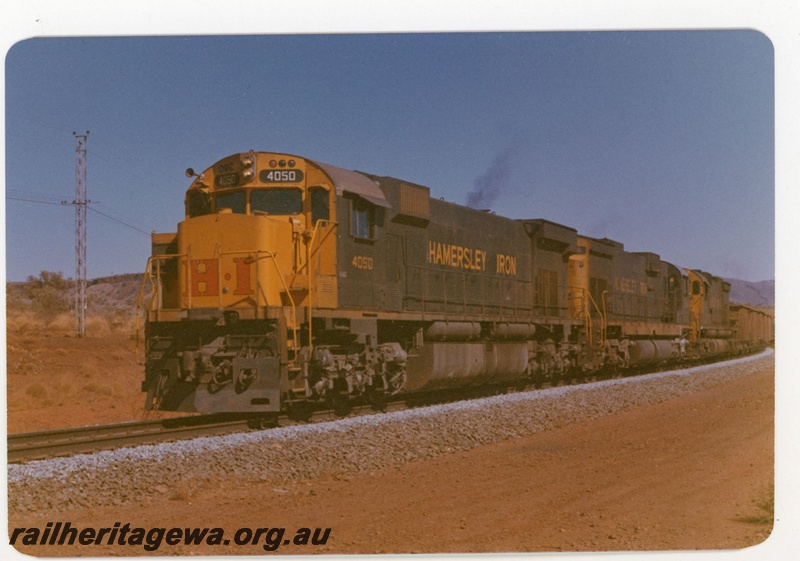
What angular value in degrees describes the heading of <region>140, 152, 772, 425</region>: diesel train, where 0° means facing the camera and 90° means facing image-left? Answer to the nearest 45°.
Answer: approximately 45°
